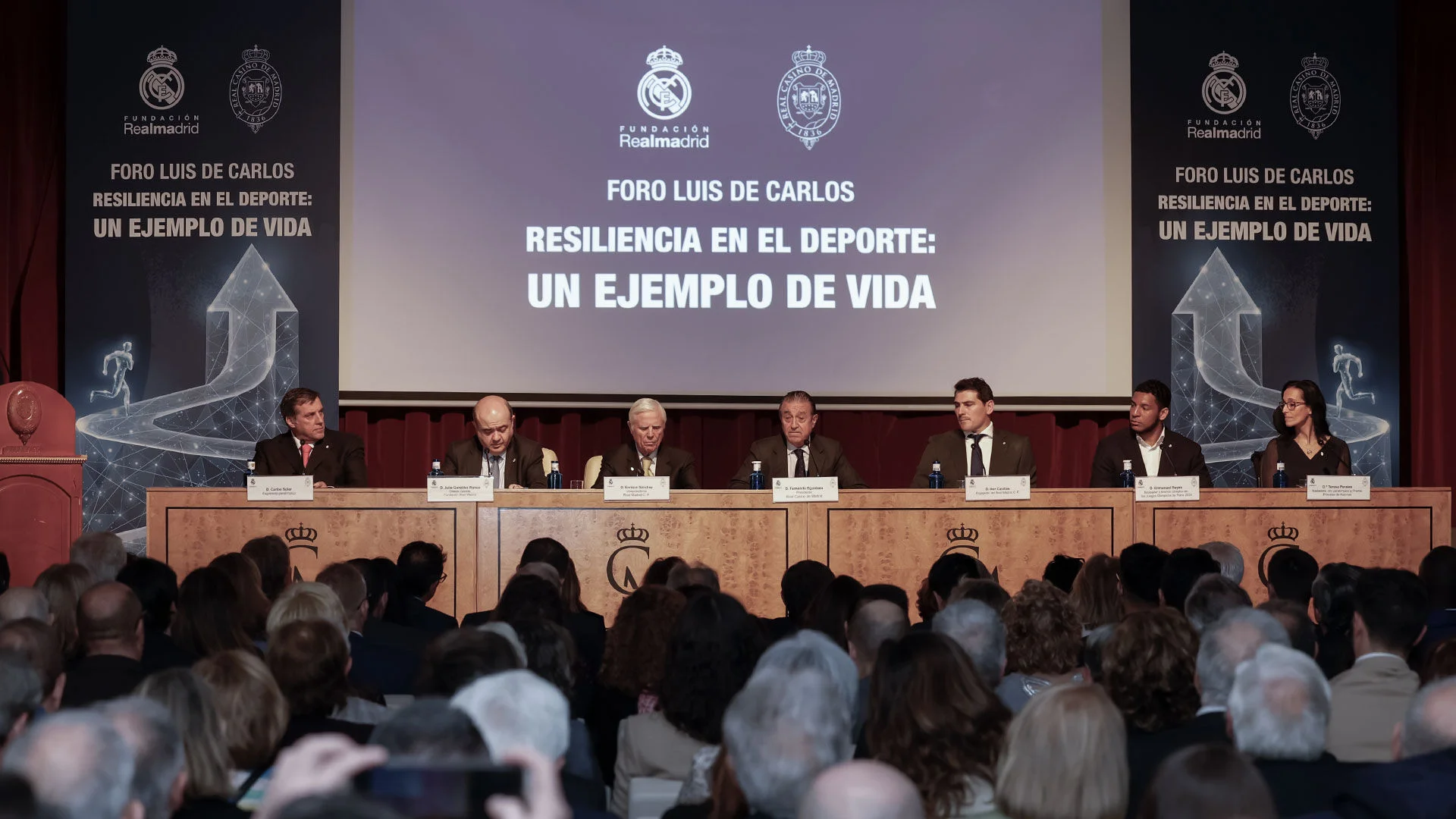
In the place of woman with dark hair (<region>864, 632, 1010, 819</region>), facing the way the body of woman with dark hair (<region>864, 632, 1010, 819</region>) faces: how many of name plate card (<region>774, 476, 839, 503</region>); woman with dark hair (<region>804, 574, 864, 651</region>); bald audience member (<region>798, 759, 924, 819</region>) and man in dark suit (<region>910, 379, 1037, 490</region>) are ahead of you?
3

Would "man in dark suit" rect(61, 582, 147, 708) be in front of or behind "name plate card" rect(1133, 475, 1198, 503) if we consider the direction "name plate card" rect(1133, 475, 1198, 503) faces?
in front

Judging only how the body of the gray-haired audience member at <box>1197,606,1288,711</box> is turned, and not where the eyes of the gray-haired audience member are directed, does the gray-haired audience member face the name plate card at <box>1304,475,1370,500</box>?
yes

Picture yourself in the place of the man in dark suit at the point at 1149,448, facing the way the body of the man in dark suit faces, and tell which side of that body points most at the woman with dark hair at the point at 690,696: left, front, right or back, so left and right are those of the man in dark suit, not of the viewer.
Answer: front

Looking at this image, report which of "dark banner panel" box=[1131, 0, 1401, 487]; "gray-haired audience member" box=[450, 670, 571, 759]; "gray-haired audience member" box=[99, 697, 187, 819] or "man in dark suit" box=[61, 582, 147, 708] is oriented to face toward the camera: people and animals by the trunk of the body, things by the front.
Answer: the dark banner panel

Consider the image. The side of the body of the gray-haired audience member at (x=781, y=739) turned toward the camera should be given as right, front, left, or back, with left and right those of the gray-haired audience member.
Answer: back

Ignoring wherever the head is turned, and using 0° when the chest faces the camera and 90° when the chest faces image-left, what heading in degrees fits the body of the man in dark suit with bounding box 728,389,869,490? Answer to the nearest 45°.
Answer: approximately 0°

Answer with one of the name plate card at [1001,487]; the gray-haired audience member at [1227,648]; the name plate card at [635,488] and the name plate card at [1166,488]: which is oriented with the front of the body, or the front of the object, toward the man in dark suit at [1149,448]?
the gray-haired audience member

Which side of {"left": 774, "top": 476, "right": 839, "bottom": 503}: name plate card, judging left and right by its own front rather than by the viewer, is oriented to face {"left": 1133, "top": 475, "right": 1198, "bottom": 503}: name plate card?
left

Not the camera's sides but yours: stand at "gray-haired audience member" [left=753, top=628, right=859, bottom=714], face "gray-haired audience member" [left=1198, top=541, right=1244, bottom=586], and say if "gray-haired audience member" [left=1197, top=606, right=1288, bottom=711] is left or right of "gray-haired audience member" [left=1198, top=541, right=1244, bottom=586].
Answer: right

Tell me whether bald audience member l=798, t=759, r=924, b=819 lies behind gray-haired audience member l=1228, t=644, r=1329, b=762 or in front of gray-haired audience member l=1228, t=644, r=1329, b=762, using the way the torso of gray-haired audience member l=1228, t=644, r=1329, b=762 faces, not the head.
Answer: behind

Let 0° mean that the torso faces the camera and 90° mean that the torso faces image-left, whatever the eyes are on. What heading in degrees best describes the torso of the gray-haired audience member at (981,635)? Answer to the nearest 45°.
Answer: approximately 180°

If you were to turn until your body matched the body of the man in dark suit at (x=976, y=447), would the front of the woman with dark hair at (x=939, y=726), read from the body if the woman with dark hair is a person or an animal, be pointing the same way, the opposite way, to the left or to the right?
the opposite way

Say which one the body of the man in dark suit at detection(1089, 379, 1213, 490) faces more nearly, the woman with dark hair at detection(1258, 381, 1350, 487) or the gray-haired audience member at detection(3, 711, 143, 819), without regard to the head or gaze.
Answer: the gray-haired audience member

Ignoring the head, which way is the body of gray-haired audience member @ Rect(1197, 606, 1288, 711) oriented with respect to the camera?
away from the camera
